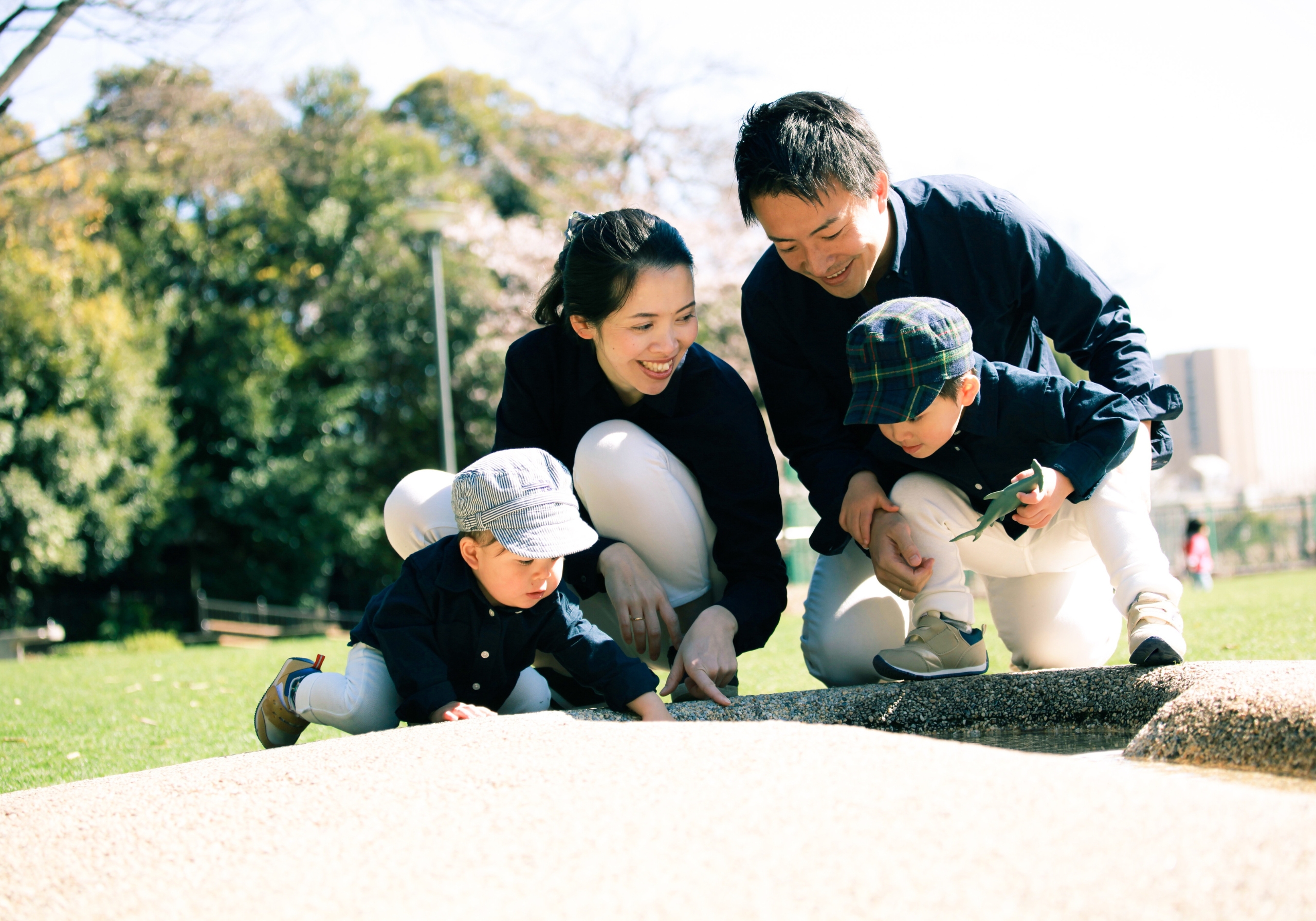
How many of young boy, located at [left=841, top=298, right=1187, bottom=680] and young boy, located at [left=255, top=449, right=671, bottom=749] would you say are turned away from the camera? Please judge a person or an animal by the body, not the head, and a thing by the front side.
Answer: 0

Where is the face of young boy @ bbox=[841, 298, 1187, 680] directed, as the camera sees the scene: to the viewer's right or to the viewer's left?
to the viewer's left

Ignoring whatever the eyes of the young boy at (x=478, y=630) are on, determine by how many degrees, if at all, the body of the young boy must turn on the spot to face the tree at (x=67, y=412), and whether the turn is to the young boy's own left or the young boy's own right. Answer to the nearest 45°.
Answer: approximately 135° to the young boy's own left

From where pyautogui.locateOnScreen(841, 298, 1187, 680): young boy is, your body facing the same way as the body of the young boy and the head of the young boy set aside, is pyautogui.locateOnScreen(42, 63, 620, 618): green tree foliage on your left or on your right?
on your right

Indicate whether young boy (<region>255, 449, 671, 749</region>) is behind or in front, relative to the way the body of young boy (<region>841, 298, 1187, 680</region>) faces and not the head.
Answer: in front

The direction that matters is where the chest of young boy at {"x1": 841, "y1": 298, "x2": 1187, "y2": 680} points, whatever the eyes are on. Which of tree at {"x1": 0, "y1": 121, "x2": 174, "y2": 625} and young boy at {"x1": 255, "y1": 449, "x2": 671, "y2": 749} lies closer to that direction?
the young boy

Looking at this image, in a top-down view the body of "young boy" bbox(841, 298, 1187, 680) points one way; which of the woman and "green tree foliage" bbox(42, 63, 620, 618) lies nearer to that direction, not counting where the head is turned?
the woman

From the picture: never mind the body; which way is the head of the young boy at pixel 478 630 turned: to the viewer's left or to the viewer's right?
to the viewer's right

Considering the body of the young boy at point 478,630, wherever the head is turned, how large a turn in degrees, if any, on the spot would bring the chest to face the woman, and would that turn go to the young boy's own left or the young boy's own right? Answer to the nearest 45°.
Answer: approximately 90° to the young boy's own left

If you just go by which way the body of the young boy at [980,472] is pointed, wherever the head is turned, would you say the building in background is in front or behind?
behind

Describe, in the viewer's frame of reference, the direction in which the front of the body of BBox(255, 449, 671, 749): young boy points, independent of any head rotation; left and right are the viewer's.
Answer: facing the viewer and to the right of the viewer

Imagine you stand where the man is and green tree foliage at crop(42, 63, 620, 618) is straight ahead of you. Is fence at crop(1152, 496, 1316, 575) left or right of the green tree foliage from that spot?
right

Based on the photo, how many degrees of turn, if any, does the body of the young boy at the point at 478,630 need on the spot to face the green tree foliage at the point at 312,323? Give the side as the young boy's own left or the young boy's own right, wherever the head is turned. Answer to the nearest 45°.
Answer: approximately 135° to the young boy's own left
